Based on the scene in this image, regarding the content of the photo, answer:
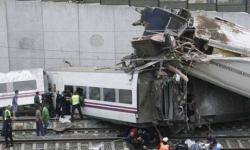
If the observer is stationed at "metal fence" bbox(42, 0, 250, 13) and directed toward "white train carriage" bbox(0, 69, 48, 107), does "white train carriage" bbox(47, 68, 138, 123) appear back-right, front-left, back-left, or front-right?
front-left

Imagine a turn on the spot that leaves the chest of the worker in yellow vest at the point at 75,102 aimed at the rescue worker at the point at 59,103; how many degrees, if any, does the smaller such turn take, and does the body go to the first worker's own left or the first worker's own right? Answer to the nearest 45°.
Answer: approximately 45° to the first worker's own left

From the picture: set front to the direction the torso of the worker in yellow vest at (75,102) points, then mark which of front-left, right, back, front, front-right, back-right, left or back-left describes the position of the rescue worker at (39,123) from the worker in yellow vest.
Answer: back-left

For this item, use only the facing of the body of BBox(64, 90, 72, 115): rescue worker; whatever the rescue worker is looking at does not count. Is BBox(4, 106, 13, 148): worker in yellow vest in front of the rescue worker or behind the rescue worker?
behind

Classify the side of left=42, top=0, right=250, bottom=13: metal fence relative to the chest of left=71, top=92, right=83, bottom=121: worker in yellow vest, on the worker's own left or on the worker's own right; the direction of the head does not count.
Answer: on the worker's own right

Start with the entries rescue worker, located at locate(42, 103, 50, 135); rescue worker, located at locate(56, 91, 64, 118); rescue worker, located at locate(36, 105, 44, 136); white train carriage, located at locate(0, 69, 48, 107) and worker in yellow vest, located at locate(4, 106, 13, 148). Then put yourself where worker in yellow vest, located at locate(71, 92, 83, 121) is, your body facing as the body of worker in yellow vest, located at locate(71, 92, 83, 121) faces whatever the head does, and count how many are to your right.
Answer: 0

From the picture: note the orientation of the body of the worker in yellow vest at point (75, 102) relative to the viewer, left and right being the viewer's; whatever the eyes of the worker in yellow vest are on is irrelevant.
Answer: facing away from the viewer

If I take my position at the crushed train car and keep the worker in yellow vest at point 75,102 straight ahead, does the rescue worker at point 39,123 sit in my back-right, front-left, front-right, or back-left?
front-left

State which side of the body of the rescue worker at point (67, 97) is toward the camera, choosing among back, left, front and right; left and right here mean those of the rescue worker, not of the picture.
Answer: back

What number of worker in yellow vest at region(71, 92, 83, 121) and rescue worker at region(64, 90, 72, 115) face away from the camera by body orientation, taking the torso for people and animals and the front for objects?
2

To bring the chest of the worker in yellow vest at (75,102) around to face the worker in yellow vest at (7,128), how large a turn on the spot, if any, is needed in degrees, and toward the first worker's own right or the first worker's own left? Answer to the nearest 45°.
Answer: approximately 135° to the first worker's own left

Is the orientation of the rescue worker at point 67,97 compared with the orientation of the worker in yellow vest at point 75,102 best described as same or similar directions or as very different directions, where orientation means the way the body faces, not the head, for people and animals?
same or similar directions

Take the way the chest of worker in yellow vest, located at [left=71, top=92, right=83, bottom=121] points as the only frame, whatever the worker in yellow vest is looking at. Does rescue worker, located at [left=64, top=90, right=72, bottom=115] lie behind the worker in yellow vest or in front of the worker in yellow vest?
in front

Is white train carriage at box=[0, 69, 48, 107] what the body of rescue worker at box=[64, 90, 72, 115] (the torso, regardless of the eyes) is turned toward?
no
